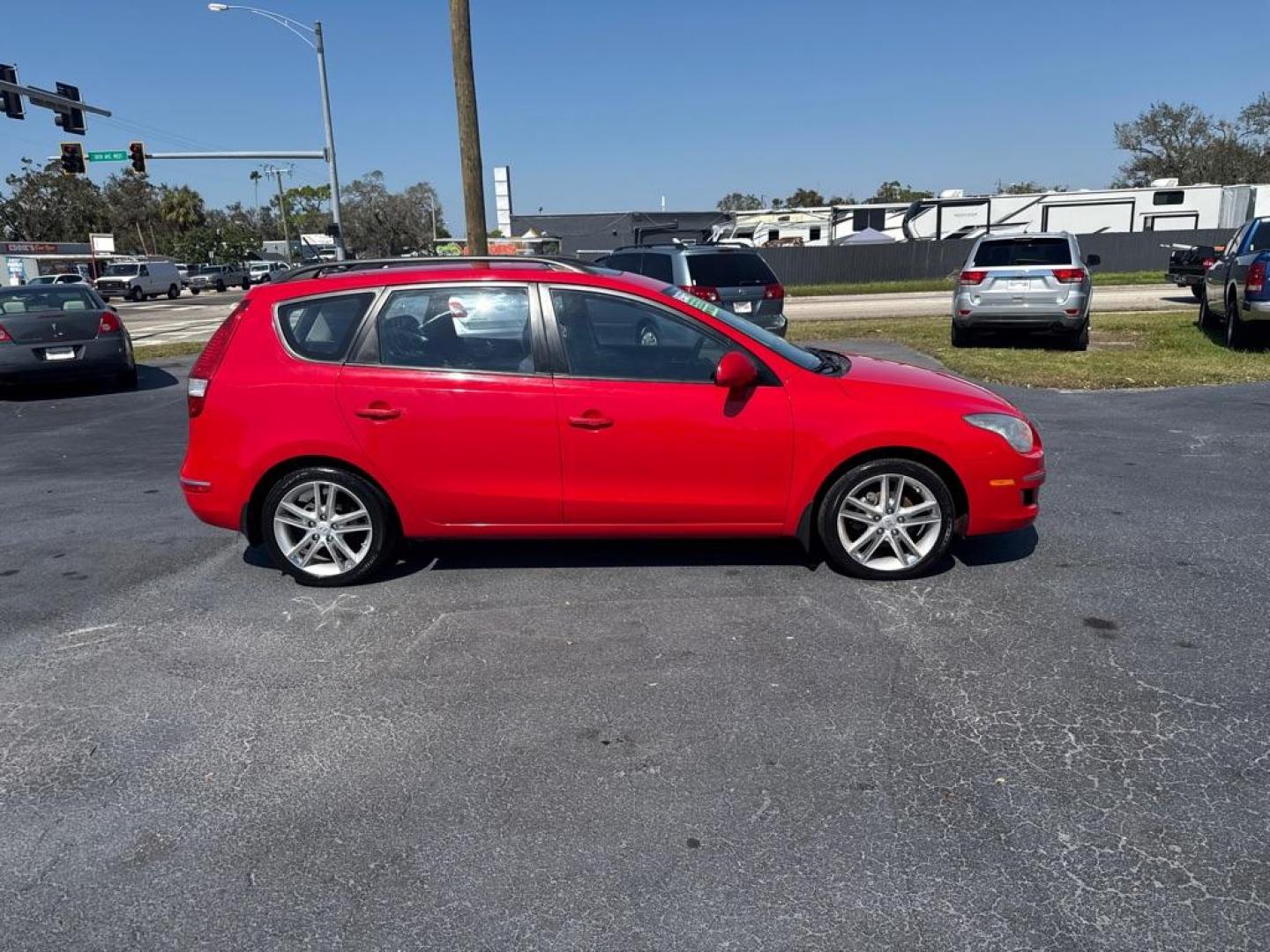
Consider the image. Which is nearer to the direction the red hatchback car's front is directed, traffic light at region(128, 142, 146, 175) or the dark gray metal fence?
the dark gray metal fence

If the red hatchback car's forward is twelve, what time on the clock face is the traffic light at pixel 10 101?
The traffic light is roughly at 8 o'clock from the red hatchback car.

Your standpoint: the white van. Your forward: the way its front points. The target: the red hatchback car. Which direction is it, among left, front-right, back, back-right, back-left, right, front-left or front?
front-left

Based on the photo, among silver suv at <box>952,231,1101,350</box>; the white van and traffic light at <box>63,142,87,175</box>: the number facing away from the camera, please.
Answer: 1

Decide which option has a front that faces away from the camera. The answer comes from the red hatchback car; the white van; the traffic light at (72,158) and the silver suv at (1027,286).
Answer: the silver suv

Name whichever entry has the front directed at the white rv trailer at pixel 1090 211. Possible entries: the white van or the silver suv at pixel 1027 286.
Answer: the silver suv

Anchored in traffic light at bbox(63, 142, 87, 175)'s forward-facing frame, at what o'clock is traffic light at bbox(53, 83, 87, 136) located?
traffic light at bbox(53, 83, 87, 136) is roughly at 12 o'clock from traffic light at bbox(63, 142, 87, 175).

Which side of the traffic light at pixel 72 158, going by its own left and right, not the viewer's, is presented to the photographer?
front

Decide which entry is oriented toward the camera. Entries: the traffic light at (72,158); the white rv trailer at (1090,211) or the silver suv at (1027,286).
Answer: the traffic light

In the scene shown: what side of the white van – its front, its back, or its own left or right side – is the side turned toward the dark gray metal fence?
left

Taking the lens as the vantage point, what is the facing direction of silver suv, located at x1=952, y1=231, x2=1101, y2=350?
facing away from the viewer

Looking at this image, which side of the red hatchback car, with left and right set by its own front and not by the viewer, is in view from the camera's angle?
right

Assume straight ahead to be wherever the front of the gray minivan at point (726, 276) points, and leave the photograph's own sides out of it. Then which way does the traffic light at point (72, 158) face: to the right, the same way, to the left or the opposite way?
the opposite way

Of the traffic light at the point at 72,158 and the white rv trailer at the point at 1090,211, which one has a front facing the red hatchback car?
the traffic light

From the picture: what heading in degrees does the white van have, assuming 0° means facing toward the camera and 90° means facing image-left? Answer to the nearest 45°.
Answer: approximately 45°
